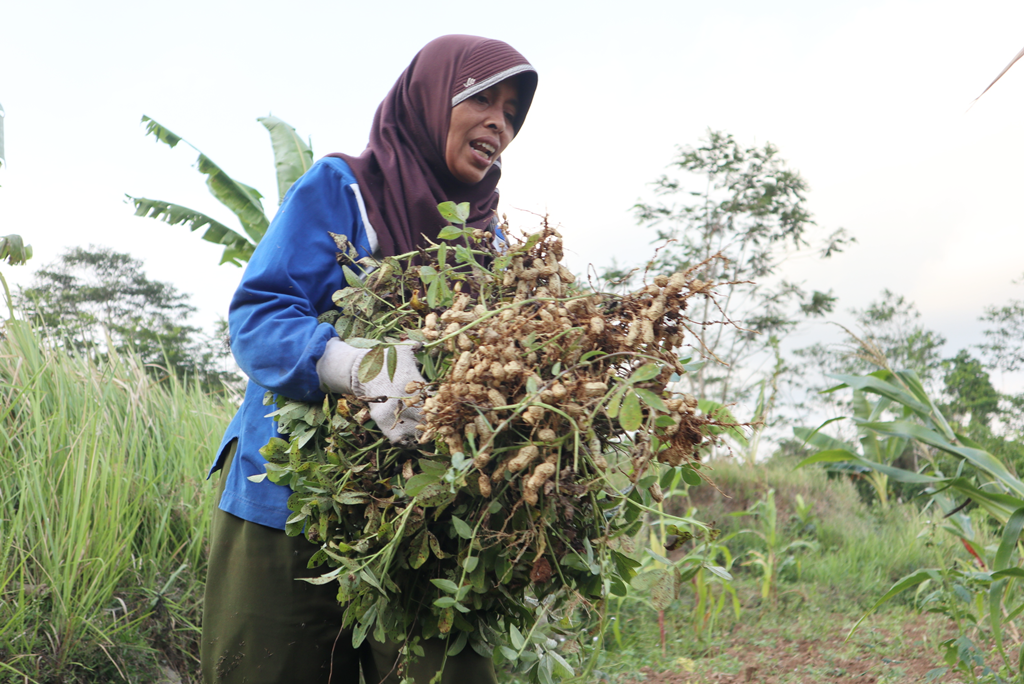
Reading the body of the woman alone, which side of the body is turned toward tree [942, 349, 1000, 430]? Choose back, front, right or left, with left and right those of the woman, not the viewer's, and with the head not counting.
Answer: left

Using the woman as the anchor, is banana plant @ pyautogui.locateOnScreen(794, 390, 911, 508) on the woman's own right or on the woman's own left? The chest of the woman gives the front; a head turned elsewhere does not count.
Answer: on the woman's own left

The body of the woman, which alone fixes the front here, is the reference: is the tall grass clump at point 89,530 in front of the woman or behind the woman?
behind

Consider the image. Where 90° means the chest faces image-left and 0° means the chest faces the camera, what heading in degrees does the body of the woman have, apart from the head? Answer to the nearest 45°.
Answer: approximately 315°

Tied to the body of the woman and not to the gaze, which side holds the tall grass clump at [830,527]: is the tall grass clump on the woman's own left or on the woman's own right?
on the woman's own left

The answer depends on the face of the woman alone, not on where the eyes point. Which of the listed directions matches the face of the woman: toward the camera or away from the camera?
toward the camera
